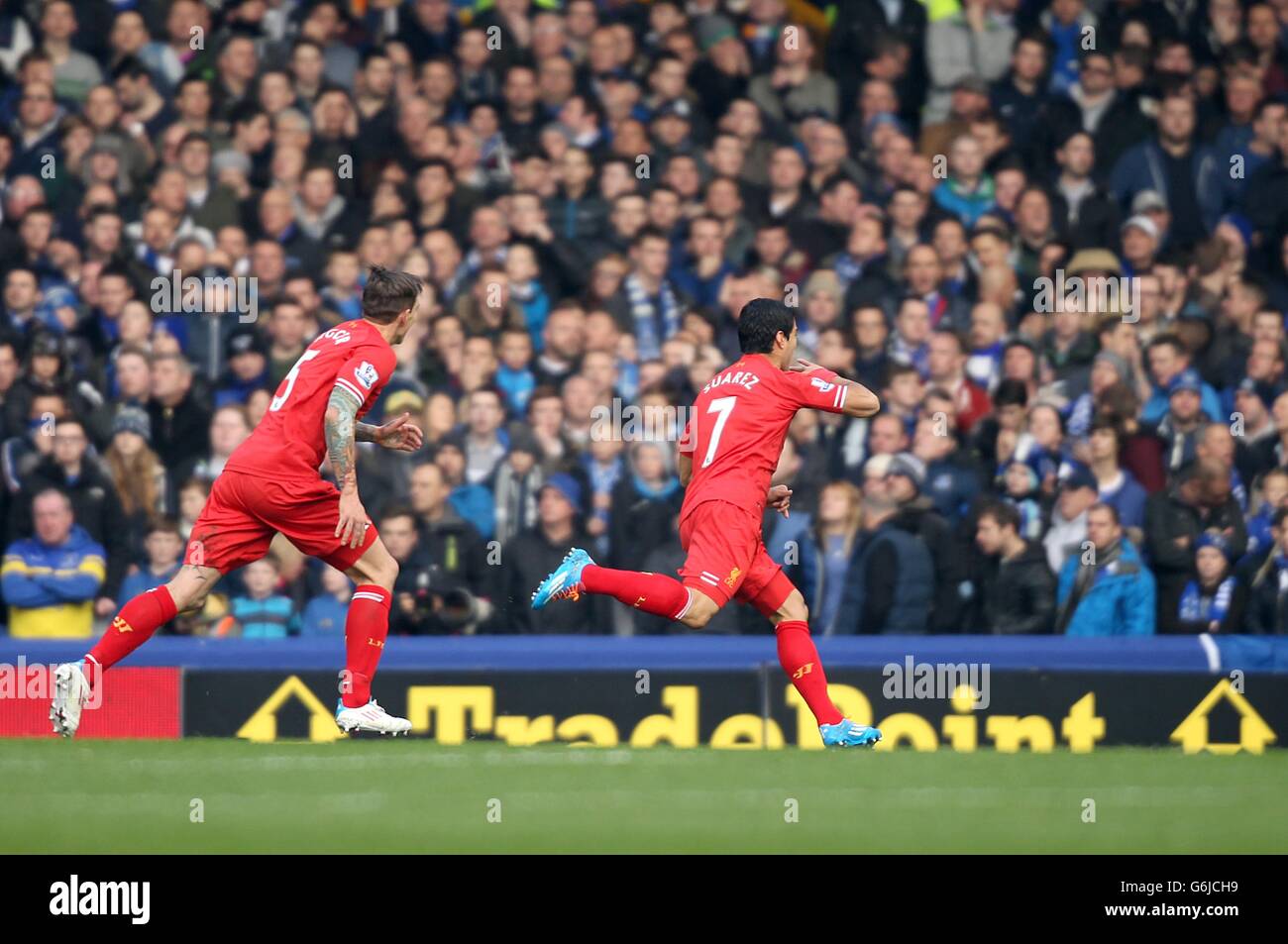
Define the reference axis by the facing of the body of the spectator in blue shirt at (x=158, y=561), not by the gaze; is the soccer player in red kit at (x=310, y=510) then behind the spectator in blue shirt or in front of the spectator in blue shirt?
in front

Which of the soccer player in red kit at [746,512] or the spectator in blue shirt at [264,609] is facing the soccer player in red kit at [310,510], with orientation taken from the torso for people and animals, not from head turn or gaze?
the spectator in blue shirt

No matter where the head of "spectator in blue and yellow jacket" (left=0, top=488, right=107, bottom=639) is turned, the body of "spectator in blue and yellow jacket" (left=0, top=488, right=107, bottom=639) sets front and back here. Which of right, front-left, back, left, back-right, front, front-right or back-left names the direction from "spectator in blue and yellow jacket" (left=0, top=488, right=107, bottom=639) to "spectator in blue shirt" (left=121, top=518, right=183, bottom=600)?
left

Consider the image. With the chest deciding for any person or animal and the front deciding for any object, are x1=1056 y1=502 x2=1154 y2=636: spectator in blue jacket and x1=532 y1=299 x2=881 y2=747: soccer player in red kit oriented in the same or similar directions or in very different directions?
very different directions

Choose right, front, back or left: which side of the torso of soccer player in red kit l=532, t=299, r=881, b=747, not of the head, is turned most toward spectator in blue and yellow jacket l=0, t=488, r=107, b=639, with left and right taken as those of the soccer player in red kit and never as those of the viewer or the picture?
left

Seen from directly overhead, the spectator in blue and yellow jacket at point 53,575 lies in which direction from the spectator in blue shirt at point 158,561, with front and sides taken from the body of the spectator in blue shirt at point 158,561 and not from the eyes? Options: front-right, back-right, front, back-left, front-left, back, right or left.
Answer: right

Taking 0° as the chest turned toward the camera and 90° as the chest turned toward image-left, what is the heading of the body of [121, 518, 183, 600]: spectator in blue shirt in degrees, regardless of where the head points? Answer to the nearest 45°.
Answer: approximately 0°

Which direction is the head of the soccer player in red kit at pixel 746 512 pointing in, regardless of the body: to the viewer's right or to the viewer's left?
to the viewer's right

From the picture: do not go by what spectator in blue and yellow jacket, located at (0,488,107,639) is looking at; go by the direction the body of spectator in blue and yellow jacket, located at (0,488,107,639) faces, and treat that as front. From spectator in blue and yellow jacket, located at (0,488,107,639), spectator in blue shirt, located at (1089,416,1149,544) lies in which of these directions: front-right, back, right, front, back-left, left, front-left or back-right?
left

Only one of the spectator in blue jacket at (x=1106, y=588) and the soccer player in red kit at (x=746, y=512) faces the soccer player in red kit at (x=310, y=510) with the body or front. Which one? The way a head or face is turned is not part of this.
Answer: the spectator in blue jacket
